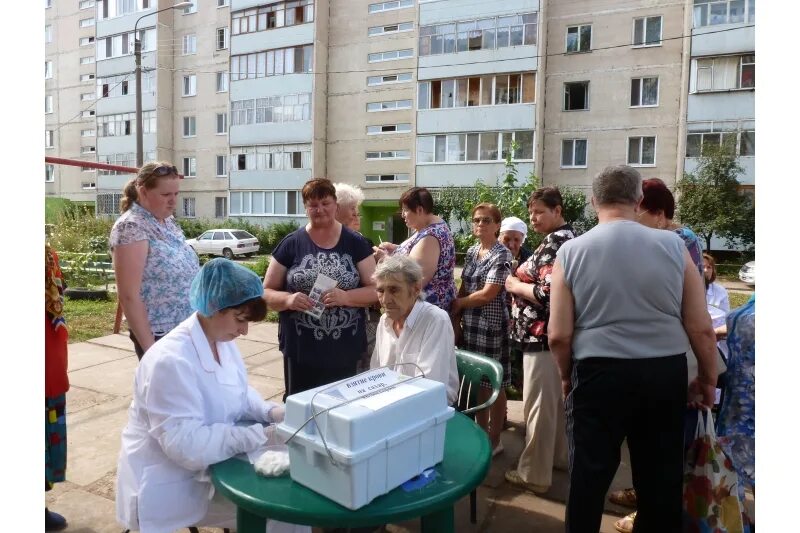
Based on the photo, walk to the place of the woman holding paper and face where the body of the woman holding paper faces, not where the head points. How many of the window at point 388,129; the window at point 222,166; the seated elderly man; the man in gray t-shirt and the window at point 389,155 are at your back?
3

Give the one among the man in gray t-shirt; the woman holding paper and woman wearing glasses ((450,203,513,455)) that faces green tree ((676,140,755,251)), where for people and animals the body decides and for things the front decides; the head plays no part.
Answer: the man in gray t-shirt

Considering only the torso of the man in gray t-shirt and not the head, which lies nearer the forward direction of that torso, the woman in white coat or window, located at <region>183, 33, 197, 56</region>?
the window

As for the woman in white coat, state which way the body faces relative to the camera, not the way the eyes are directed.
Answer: to the viewer's right

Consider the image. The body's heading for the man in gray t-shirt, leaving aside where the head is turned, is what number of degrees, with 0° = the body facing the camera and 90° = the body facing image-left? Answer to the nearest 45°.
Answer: approximately 180°

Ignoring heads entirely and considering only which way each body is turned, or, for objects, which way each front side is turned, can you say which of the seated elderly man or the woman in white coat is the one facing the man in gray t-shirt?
the woman in white coat

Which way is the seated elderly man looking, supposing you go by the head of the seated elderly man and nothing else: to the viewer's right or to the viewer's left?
to the viewer's left

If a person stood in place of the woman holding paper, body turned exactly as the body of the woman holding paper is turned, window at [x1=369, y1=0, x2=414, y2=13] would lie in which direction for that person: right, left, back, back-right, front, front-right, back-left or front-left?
back
